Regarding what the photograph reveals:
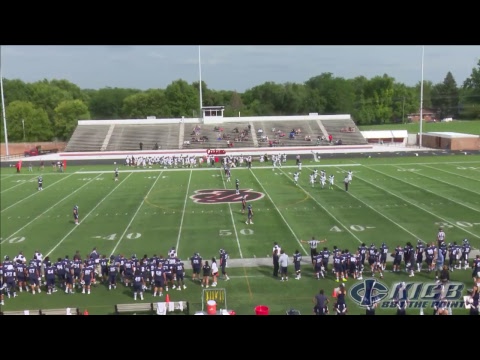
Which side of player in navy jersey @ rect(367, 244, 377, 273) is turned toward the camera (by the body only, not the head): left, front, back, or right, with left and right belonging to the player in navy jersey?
back

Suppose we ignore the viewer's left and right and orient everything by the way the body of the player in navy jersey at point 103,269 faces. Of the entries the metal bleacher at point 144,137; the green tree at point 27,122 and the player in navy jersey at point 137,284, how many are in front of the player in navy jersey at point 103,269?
2

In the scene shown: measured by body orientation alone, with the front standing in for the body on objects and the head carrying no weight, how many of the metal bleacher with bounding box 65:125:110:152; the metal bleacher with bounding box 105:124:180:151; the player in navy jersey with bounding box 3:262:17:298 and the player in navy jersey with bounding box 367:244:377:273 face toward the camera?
2

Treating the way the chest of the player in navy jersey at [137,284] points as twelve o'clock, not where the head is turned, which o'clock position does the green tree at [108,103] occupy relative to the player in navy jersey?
The green tree is roughly at 12 o'clock from the player in navy jersey.

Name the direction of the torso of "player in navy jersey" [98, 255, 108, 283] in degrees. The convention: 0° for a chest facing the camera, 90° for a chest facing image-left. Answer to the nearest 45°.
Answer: approximately 180°

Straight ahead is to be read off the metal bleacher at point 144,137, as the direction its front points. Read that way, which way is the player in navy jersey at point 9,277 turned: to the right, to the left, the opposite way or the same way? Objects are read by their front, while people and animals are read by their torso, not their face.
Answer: the opposite way

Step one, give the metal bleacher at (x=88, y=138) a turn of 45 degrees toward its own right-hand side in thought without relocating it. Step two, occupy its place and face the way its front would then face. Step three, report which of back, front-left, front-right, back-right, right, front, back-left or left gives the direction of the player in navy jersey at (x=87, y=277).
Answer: front-left

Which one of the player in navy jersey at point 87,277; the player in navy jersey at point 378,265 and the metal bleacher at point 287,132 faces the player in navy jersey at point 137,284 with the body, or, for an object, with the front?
the metal bleacher

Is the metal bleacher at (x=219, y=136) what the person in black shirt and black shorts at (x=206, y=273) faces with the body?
yes

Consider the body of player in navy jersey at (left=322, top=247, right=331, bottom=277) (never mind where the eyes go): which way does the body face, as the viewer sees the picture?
away from the camera

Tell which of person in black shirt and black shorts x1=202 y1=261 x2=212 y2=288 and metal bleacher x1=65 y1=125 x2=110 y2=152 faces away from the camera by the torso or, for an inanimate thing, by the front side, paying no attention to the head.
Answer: the person in black shirt and black shorts

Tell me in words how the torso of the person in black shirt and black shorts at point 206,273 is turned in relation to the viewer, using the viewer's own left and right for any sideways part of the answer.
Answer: facing away from the viewer
